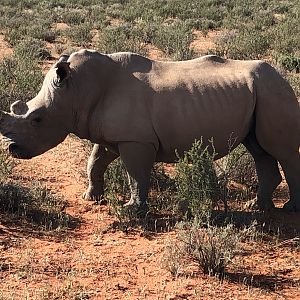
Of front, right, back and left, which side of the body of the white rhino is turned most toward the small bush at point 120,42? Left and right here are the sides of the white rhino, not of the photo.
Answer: right

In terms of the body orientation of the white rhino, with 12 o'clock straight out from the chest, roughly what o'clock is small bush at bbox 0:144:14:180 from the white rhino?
The small bush is roughly at 1 o'clock from the white rhino.

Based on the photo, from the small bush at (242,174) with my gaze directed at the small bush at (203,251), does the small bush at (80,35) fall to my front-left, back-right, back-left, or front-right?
back-right

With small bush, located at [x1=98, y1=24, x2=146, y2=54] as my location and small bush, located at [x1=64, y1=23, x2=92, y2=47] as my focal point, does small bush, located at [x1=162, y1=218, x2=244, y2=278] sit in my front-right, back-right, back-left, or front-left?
back-left

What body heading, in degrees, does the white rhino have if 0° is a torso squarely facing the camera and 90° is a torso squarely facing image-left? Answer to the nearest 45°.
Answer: approximately 90°

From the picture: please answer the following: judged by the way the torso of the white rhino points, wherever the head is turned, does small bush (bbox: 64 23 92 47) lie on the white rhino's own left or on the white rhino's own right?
on the white rhino's own right

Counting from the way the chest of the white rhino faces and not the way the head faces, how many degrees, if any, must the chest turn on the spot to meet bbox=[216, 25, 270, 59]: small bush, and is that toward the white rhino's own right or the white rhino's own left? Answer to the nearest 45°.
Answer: approximately 90° to the white rhino's own right

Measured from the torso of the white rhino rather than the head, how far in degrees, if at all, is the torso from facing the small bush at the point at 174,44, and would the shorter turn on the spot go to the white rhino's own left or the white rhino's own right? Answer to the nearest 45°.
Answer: approximately 90° to the white rhino's own right
